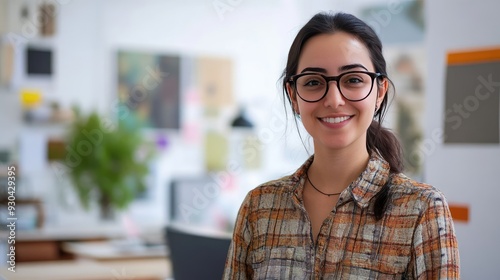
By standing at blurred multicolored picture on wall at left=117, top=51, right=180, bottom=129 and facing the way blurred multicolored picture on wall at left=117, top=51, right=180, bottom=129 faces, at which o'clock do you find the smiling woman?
The smiling woman is roughly at 12 o'clock from the blurred multicolored picture on wall.

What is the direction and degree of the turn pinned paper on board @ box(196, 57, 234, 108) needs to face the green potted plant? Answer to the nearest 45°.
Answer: approximately 45° to its right

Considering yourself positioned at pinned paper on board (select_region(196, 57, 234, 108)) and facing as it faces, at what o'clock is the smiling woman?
The smiling woman is roughly at 12 o'clock from the pinned paper on board.

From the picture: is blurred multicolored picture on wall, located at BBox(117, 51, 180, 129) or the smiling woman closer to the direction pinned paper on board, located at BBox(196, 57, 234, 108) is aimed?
the smiling woman

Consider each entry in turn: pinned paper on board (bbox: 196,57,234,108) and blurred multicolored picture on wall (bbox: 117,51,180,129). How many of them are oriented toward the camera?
2

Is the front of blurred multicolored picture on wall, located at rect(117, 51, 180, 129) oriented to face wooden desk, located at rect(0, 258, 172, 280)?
yes

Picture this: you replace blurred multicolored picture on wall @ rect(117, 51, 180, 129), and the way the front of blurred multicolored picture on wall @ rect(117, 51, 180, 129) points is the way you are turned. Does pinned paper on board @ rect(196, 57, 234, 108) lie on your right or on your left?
on your left

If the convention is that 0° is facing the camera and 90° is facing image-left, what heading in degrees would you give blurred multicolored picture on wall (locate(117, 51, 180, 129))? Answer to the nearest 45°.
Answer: approximately 0°
